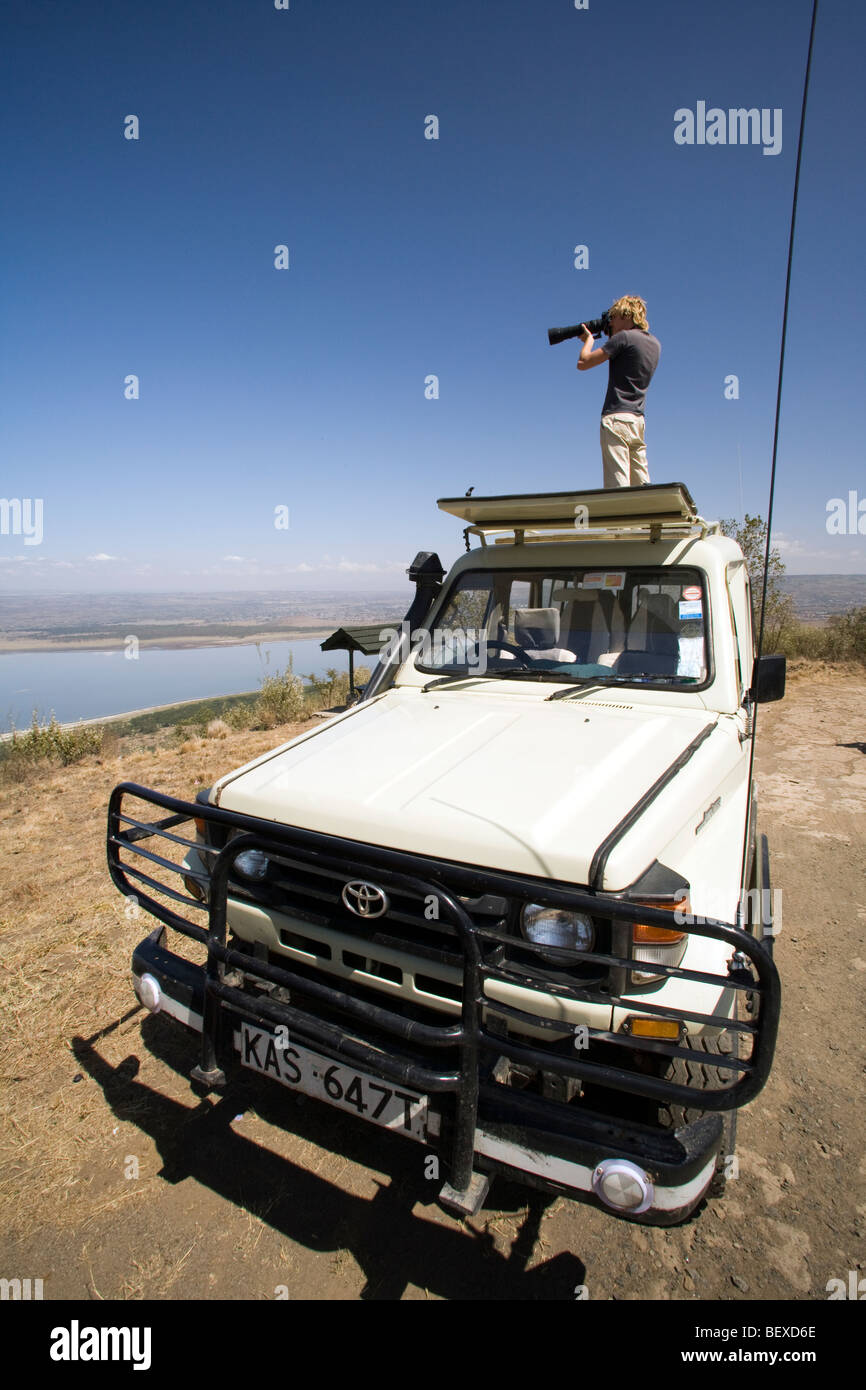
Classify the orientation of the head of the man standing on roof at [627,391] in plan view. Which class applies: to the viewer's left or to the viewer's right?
to the viewer's left

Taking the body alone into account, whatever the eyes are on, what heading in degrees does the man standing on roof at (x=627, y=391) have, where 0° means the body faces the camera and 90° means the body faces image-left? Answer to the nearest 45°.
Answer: approximately 135°
